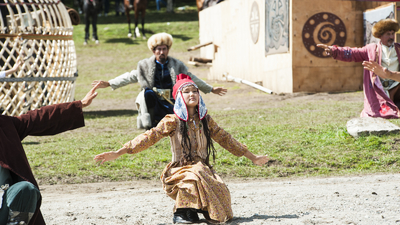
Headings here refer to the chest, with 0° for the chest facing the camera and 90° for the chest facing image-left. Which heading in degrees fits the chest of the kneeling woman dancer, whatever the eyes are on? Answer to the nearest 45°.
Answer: approximately 0°

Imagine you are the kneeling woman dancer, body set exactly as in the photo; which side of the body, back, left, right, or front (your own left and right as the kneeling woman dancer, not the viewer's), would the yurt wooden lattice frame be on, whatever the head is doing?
back

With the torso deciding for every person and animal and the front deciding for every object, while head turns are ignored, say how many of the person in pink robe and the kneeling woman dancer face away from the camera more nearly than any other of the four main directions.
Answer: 0

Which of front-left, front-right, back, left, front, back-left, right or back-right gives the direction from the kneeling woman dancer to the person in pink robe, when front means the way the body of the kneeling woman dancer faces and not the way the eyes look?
back-left
